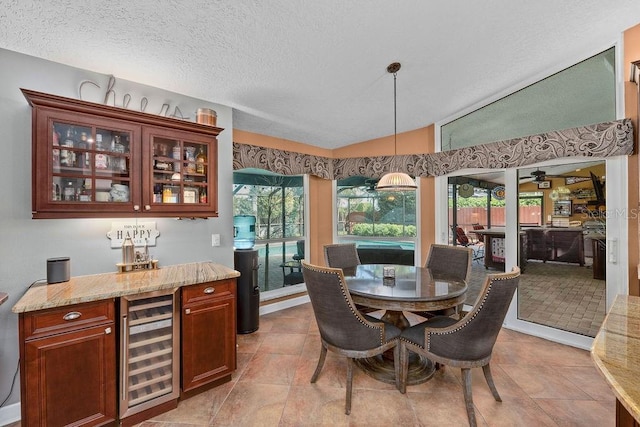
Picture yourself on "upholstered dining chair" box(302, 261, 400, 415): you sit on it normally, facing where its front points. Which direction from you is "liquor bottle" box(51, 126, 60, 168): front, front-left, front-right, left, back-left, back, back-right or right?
back-left

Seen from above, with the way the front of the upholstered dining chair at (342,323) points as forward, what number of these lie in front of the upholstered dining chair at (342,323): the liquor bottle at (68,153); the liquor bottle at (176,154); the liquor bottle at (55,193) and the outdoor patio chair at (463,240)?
1

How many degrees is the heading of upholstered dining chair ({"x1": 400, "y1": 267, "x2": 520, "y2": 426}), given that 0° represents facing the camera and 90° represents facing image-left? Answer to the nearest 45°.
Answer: approximately 135°

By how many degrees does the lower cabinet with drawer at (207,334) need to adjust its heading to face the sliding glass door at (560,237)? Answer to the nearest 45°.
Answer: approximately 45° to its left

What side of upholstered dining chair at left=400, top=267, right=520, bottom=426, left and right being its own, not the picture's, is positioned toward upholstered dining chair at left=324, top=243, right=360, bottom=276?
front

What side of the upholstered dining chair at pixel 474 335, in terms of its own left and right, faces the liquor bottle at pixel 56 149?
left

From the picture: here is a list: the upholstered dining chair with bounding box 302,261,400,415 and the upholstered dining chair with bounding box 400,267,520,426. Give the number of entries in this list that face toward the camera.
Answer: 0

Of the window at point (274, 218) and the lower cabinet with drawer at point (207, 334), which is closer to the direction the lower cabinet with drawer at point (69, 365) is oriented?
the lower cabinet with drawer

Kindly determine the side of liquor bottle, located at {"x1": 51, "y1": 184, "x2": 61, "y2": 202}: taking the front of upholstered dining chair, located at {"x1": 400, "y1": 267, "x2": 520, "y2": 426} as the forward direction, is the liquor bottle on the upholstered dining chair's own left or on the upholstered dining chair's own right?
on the upholstered dining chair's own left

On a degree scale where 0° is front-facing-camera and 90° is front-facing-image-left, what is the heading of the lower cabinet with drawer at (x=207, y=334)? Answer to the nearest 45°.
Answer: approximately 315°

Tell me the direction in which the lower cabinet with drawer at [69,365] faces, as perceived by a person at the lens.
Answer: facing the viewer and to the right of the viewer

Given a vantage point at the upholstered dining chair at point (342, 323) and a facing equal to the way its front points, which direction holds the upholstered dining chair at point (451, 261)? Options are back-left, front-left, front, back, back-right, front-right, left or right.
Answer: front

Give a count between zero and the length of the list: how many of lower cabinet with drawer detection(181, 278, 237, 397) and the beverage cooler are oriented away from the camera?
0

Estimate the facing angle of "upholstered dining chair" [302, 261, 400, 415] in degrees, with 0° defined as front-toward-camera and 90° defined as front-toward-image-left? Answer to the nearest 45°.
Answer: approximately 225°

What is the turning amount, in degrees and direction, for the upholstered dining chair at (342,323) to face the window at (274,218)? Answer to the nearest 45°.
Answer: approximately 90° to its left

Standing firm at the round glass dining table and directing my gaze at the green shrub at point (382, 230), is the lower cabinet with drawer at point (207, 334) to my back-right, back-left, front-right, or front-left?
back-left
